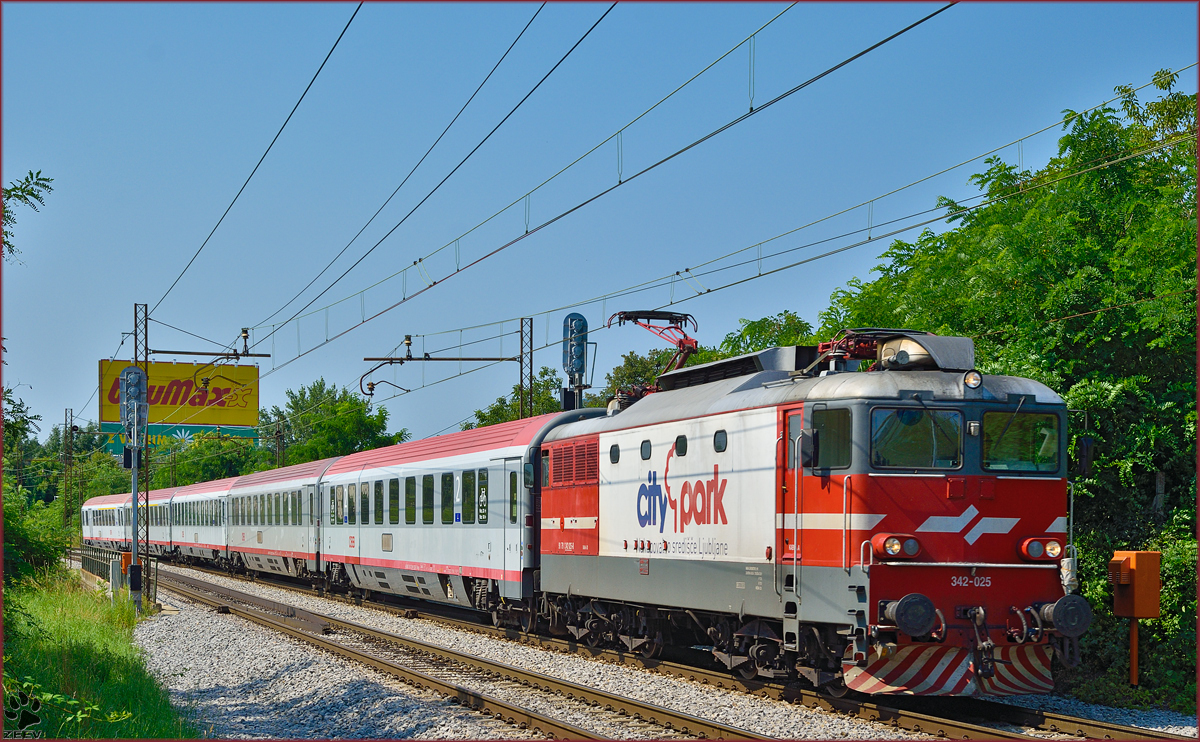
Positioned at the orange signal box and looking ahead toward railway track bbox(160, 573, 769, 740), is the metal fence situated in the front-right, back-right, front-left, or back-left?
front-right

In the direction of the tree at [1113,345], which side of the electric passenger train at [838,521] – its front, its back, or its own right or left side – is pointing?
left
